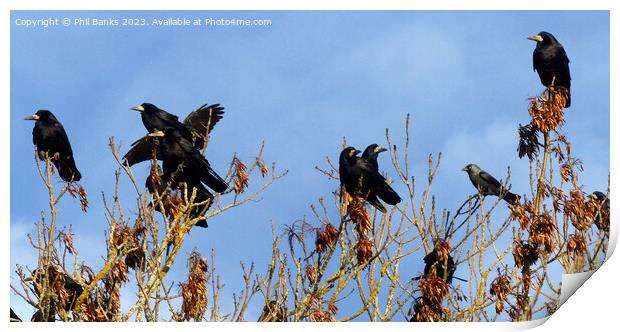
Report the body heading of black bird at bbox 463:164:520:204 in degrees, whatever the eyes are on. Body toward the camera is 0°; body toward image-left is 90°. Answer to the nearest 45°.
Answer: approximately 90°

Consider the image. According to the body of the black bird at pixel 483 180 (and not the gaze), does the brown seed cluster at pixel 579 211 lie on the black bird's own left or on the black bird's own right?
on the black bird's own left

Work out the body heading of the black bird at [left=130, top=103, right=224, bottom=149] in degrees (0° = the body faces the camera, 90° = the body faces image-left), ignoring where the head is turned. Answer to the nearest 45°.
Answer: approximately 90°

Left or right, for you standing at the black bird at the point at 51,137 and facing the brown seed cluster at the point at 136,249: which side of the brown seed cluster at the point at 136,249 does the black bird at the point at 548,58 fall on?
left

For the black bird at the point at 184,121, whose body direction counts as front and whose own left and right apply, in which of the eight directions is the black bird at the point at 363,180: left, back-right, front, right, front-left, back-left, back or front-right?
back-left

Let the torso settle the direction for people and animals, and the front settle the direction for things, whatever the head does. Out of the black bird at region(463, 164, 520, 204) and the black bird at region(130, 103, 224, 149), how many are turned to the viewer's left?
2

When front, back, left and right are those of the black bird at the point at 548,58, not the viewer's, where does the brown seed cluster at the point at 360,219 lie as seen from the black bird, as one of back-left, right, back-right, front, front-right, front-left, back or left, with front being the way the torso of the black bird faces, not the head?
front

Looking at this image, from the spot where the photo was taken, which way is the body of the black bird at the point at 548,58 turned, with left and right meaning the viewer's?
facing the viewer and to the left of the viewer

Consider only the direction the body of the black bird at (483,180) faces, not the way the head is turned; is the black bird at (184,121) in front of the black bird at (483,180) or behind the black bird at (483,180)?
in front

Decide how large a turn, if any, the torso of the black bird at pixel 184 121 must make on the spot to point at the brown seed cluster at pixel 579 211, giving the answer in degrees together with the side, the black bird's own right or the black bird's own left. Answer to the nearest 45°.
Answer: approximately 135° to the black bird's own left
